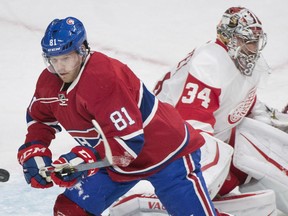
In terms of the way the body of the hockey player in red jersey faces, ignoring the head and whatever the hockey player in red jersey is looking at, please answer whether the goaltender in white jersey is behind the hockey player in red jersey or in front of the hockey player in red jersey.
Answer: behind

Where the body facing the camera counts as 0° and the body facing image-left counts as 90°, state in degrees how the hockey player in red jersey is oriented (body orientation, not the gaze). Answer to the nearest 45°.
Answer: approximately 45°
